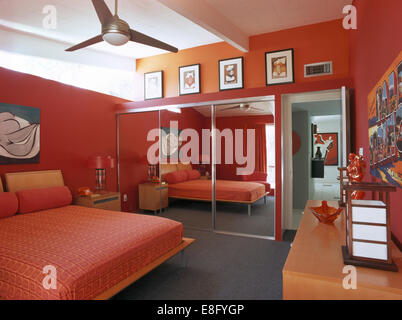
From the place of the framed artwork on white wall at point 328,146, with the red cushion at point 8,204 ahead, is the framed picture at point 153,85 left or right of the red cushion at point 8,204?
right

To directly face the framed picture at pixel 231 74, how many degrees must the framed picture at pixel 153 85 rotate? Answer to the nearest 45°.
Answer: approximately 90° to its left

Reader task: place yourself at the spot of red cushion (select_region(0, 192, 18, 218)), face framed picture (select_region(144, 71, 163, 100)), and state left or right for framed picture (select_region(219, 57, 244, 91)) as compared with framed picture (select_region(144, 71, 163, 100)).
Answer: right

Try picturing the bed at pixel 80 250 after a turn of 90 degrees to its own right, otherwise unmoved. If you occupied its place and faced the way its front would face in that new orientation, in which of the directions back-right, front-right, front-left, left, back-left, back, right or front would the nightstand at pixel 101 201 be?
back-right

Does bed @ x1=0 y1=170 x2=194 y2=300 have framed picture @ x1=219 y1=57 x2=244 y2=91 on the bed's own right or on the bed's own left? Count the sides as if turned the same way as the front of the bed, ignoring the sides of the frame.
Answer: on the bed's own left

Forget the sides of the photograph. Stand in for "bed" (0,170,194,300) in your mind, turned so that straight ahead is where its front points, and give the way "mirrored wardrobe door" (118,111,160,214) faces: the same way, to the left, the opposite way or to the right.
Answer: to the right

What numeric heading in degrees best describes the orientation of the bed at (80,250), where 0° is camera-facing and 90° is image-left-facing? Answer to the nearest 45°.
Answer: approximately 315°

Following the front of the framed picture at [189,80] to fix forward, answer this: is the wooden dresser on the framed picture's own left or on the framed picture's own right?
on the framed picture's own left

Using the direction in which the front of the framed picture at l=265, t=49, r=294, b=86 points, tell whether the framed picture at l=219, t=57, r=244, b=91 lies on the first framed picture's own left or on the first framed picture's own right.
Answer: on the first framed picture's own right
